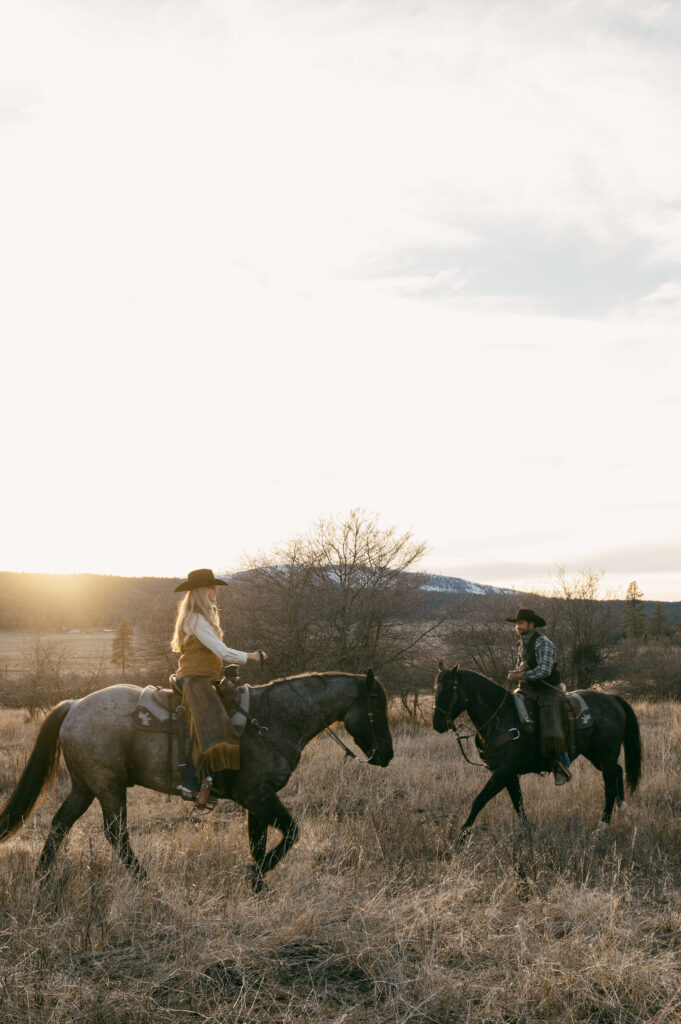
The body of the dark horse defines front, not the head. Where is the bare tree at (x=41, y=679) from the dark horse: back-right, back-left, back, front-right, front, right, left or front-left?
front-right

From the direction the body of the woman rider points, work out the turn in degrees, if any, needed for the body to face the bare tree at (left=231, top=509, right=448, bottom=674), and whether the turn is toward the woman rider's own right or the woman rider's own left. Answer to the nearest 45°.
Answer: approximately 90° to the woman rider's own left

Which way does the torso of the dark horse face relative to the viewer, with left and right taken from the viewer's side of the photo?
facing to the left of the viewer

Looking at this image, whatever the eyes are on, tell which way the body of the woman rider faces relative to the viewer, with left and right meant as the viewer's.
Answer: facing to the right of the viewer

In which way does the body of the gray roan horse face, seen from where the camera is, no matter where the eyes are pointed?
to the viewer's right

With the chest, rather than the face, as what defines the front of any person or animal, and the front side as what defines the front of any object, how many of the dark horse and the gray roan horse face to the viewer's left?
1

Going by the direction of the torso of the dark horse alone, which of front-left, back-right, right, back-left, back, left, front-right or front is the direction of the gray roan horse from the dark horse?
front-left

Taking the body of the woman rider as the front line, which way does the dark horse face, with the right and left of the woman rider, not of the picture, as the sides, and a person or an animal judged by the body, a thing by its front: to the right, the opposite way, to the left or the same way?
the opposite way

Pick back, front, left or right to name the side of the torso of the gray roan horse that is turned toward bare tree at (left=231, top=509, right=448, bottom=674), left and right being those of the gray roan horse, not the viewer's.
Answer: left

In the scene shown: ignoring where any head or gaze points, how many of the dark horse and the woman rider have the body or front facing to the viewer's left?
1

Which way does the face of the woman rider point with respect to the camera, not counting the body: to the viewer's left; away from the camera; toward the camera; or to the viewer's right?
to the viewer's right

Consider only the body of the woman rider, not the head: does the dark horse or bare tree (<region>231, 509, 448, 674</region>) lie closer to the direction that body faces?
the dark horse
